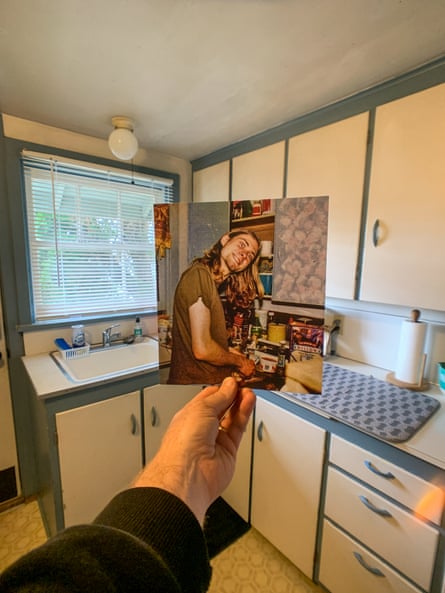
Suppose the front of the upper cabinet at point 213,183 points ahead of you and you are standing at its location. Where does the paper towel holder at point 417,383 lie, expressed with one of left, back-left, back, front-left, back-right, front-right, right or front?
left

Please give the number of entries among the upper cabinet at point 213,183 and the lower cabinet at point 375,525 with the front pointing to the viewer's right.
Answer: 0

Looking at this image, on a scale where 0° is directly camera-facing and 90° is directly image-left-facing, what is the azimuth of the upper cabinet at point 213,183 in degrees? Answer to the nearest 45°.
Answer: approximately 45°

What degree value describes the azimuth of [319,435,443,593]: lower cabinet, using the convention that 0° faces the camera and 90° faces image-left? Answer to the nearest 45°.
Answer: approximately 45°

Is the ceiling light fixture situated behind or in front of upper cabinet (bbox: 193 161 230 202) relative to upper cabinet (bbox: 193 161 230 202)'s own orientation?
in front

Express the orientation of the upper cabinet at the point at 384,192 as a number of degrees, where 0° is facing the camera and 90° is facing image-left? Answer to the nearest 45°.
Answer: approximately 45°
